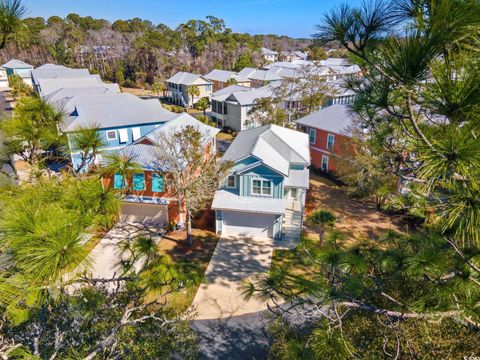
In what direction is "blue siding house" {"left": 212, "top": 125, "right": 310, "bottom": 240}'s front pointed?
toward the camera

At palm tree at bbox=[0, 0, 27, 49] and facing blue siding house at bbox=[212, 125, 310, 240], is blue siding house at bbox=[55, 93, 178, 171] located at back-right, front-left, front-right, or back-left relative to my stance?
front-left

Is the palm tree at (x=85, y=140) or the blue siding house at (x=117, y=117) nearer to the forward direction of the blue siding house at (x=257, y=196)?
the palm tree

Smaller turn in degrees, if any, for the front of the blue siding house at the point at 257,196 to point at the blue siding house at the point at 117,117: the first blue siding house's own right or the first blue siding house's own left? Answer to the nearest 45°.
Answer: approximately 135° to the first blue siding house's own right
